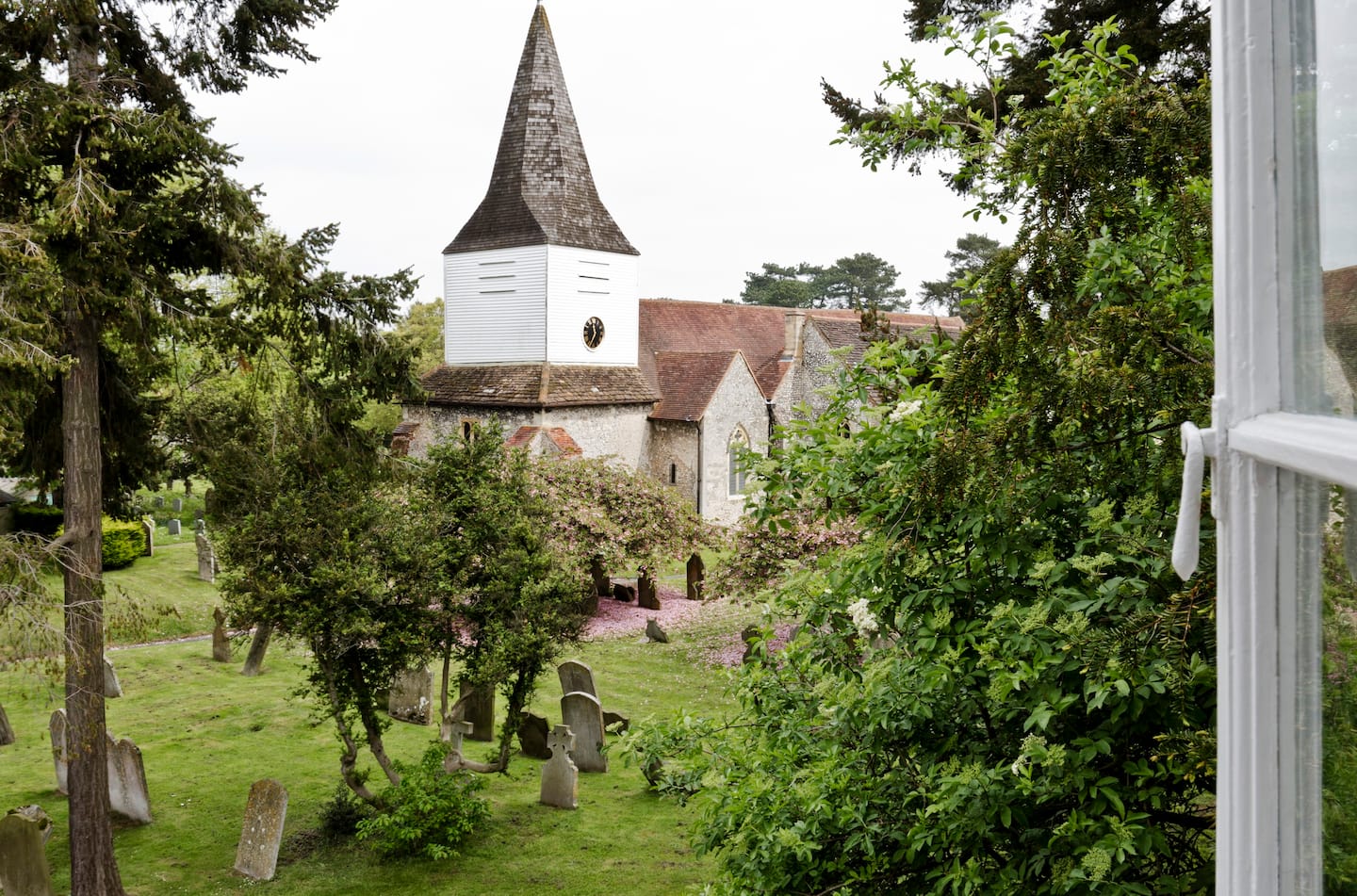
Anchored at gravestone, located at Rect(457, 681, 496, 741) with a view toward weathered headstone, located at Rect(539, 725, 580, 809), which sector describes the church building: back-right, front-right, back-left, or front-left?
back-left

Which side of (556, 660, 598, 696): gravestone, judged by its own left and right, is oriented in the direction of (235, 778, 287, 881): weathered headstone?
front

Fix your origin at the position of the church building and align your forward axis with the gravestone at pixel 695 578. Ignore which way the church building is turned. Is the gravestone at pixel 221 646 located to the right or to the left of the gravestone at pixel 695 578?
right

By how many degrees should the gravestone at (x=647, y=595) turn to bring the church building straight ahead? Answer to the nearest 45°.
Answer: approximately 135° to its right

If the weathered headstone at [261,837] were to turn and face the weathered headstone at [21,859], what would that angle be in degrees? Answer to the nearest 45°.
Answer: approximately 45° to its right

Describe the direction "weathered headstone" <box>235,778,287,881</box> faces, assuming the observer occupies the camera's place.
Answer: facing the viewer and to the left of the viewer

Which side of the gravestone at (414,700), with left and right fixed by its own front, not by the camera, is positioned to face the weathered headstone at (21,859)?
front

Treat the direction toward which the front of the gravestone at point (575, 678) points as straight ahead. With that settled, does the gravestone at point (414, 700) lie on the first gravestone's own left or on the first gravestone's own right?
on the first gravestone's own right

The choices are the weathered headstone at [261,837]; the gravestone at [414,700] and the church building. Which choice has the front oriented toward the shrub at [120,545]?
the church building
